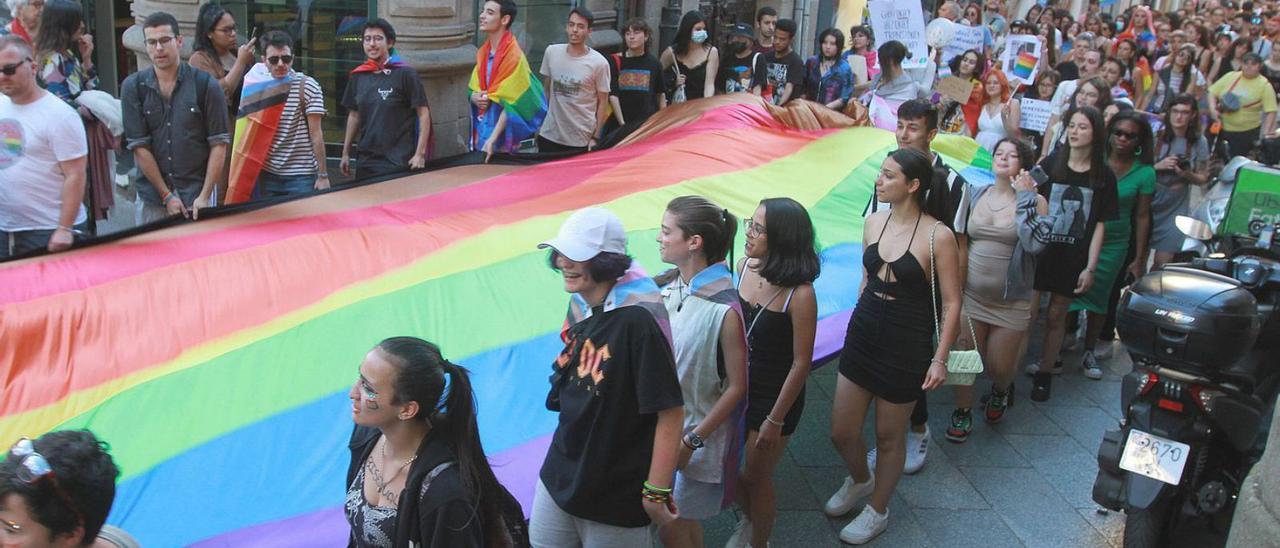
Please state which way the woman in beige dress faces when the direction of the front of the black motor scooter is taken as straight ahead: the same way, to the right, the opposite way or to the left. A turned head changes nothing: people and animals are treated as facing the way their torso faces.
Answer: the opposite way

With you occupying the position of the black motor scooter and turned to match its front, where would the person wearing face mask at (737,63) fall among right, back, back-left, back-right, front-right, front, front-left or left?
left

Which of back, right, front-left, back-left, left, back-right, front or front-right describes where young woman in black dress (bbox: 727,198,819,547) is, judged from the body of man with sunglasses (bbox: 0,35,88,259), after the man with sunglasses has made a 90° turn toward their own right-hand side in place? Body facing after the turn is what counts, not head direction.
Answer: back

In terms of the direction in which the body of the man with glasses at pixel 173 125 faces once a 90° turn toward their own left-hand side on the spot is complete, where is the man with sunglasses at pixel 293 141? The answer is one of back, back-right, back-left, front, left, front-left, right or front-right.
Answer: front-left

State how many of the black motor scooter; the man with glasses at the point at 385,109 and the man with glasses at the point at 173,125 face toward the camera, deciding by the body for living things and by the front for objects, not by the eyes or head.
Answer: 2

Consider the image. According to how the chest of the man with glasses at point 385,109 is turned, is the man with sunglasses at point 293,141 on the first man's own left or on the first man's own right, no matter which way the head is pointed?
on the first man's own right

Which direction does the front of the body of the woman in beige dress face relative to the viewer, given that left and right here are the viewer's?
facing the viewer and to the left of the viewer

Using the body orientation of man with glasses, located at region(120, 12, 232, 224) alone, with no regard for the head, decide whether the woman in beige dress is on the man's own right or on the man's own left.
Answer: on the man's own left

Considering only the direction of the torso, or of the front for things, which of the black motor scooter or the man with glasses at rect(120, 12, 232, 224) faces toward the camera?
the man with glasses

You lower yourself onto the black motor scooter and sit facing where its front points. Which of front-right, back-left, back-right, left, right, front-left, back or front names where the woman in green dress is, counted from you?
front-left

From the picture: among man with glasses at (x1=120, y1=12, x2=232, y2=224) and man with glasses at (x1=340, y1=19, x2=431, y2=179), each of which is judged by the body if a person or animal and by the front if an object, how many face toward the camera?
2

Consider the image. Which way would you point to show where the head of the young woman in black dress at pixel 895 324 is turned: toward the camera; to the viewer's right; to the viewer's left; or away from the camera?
to the viewer's left
